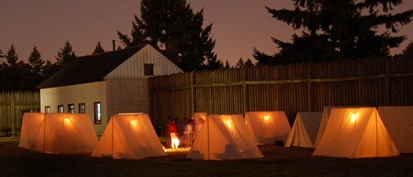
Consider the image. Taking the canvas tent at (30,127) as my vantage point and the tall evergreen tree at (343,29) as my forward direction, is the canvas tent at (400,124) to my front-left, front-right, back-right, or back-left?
front-right

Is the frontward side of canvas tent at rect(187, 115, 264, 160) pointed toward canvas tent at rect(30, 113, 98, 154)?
no

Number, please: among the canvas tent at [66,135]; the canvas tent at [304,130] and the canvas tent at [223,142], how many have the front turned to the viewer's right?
0

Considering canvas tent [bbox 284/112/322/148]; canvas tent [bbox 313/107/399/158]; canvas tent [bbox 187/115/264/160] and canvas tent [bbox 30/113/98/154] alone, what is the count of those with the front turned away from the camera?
0

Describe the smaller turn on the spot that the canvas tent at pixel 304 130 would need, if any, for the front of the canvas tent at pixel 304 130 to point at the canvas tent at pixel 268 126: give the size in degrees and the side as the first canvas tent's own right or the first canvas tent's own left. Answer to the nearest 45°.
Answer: approximately 90° to the first canvas tent's own right

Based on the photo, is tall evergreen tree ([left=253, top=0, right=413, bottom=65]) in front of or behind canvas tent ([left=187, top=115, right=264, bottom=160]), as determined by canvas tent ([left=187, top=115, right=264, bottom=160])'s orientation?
behind

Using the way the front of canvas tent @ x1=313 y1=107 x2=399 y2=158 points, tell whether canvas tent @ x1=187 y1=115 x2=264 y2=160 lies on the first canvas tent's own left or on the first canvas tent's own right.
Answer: on the first canvas tent's own right

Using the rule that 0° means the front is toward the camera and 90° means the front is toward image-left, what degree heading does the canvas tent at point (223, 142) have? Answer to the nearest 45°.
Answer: approximately 45°

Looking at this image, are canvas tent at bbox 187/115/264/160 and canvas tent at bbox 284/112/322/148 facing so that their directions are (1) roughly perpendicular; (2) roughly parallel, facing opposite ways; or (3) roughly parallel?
roughly parallel

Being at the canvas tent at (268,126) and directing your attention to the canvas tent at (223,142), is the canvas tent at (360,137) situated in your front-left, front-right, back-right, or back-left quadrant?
front-left

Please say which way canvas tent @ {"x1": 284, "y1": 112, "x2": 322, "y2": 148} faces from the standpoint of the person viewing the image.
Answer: facing the viewer and to the left of the viewer

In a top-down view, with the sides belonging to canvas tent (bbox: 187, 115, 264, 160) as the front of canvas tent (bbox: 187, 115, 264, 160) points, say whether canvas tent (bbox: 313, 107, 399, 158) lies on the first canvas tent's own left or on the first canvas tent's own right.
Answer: on the first canvas tent's own left

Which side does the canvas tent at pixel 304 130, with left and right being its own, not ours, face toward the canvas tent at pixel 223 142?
front

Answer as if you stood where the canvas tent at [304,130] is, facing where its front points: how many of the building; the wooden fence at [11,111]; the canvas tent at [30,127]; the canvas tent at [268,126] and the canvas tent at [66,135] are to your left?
0

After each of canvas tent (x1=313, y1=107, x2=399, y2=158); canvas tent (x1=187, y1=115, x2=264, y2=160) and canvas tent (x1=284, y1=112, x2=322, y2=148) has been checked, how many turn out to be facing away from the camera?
0

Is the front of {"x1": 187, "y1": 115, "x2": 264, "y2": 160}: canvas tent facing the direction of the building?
no
